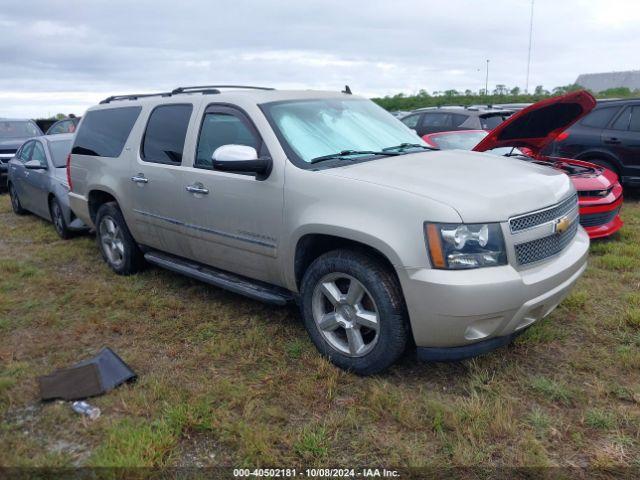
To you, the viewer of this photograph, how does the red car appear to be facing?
facing the viewer and to the right of the viewer

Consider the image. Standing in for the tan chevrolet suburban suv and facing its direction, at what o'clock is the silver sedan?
The silver sedan is roughly at 6 o'clock from the tan chevrolet suburban suv.

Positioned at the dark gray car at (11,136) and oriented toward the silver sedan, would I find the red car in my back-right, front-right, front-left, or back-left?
front-left

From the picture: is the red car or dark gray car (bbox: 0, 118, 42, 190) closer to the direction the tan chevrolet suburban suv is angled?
the red car

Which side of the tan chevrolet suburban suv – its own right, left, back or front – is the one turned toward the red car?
left

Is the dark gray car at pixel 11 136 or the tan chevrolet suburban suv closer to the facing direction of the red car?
the tan chevrolet suburban suv

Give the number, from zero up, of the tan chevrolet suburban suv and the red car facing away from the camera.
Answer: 0

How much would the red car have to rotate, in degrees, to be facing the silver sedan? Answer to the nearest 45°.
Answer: approximately 135° to its right

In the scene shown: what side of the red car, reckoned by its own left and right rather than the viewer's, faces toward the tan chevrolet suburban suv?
right

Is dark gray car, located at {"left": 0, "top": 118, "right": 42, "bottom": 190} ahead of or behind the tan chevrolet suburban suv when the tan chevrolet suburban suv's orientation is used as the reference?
behind

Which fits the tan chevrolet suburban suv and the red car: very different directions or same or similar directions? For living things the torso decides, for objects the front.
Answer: same or similar directions
